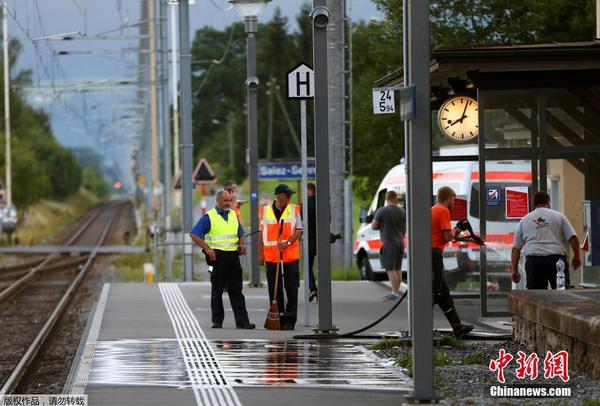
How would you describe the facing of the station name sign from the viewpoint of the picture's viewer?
facing the viewer

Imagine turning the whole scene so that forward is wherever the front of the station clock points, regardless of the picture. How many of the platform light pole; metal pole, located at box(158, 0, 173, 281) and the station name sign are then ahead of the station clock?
0

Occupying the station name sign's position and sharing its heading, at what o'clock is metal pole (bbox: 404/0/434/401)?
The metal pole is roughly at 12 o'clock from the station name sign.

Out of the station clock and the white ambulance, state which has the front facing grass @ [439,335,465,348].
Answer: the station clock

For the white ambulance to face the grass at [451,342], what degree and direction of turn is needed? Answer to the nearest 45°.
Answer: approximately 135° to its left

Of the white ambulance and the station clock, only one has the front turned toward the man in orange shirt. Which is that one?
the station clock

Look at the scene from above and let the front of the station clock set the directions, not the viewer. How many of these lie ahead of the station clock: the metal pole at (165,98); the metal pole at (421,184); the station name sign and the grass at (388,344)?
2

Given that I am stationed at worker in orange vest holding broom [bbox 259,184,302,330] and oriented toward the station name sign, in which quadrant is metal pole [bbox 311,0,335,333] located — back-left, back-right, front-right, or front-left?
back-right

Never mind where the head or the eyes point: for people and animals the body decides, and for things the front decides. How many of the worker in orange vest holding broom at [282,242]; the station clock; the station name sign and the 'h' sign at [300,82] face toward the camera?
4

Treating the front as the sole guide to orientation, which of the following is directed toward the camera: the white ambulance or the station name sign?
the station name sign

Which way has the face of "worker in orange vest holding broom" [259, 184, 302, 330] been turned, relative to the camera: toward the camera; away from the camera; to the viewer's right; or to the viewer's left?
toward the camera

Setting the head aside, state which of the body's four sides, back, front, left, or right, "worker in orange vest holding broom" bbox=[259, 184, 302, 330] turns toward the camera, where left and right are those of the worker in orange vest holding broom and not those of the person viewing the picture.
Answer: front

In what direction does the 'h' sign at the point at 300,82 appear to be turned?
toward the camera

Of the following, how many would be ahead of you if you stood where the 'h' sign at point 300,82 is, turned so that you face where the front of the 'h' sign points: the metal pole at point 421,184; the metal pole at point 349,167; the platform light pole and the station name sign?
1
